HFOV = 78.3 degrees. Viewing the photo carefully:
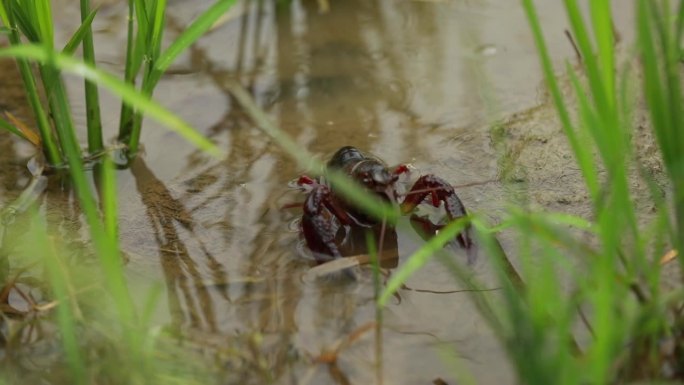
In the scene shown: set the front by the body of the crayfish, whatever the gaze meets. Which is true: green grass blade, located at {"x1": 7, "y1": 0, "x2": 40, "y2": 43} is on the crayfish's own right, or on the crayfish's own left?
on the crayfish's own right

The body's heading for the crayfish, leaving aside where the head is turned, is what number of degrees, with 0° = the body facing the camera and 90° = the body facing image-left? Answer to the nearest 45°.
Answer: approximately 315°

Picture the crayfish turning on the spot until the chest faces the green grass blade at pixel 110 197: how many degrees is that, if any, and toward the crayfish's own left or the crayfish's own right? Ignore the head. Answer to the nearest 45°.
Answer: approximately 90° to the crayfish's own right

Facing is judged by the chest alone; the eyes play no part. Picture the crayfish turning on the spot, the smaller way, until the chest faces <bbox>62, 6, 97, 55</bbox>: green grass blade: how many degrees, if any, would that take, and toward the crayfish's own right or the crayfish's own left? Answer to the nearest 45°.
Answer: approximately 135° to the crayfish's own right

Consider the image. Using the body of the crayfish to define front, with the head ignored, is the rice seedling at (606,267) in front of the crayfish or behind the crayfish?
in front
